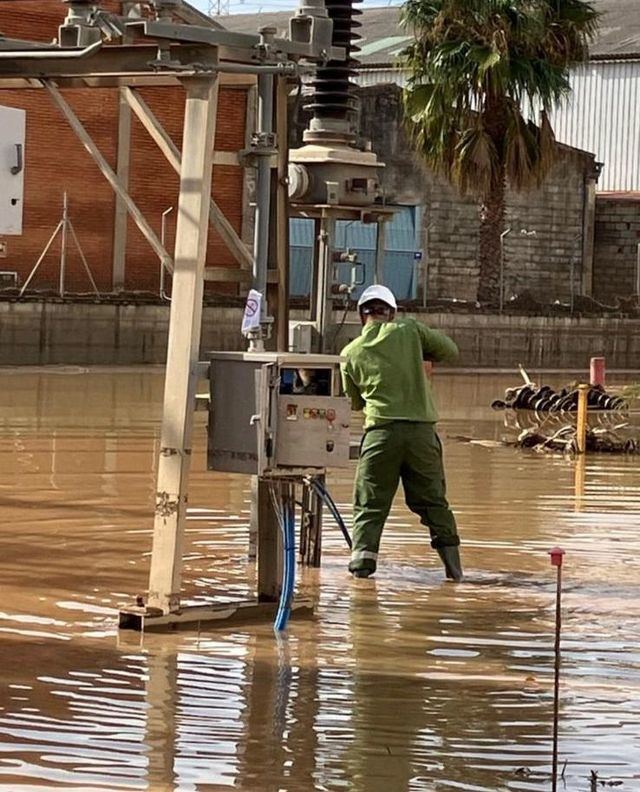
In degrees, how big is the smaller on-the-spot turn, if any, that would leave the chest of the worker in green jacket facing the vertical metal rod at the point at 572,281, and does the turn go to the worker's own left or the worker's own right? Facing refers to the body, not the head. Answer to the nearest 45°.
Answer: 0° — they already face it

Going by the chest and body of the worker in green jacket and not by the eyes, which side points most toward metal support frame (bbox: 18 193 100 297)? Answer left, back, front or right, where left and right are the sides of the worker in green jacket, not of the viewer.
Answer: front

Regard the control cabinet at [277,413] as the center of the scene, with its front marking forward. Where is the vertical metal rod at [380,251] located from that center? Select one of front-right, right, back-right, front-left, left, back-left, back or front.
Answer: back-left

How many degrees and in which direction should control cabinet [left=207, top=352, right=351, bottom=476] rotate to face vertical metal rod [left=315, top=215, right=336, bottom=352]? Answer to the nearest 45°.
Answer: approximately 135° to its left

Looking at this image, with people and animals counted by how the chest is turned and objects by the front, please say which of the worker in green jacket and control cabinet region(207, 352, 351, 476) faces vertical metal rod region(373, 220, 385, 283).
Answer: the worker in green jacket

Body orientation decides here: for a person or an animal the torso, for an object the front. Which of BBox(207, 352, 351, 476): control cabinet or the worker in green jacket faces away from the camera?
the worker in green jacket

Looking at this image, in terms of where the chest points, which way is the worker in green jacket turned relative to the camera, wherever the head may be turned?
away from the camera

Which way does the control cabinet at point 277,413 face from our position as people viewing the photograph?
facing the viewer and to the right of the viewer

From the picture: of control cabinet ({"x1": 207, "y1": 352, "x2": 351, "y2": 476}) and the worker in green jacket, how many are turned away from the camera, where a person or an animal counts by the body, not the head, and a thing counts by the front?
1

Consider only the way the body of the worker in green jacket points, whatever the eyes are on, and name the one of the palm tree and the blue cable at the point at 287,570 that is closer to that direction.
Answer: the palm tree

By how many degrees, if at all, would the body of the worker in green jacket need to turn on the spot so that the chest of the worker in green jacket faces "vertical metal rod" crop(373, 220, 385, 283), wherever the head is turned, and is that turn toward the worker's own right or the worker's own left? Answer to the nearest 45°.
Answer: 0° — they already face it

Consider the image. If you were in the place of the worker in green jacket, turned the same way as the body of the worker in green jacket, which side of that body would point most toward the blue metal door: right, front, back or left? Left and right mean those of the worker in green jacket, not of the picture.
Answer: front

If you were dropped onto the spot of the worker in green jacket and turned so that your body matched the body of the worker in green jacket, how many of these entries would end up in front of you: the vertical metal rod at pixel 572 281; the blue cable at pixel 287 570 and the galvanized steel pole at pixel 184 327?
1
